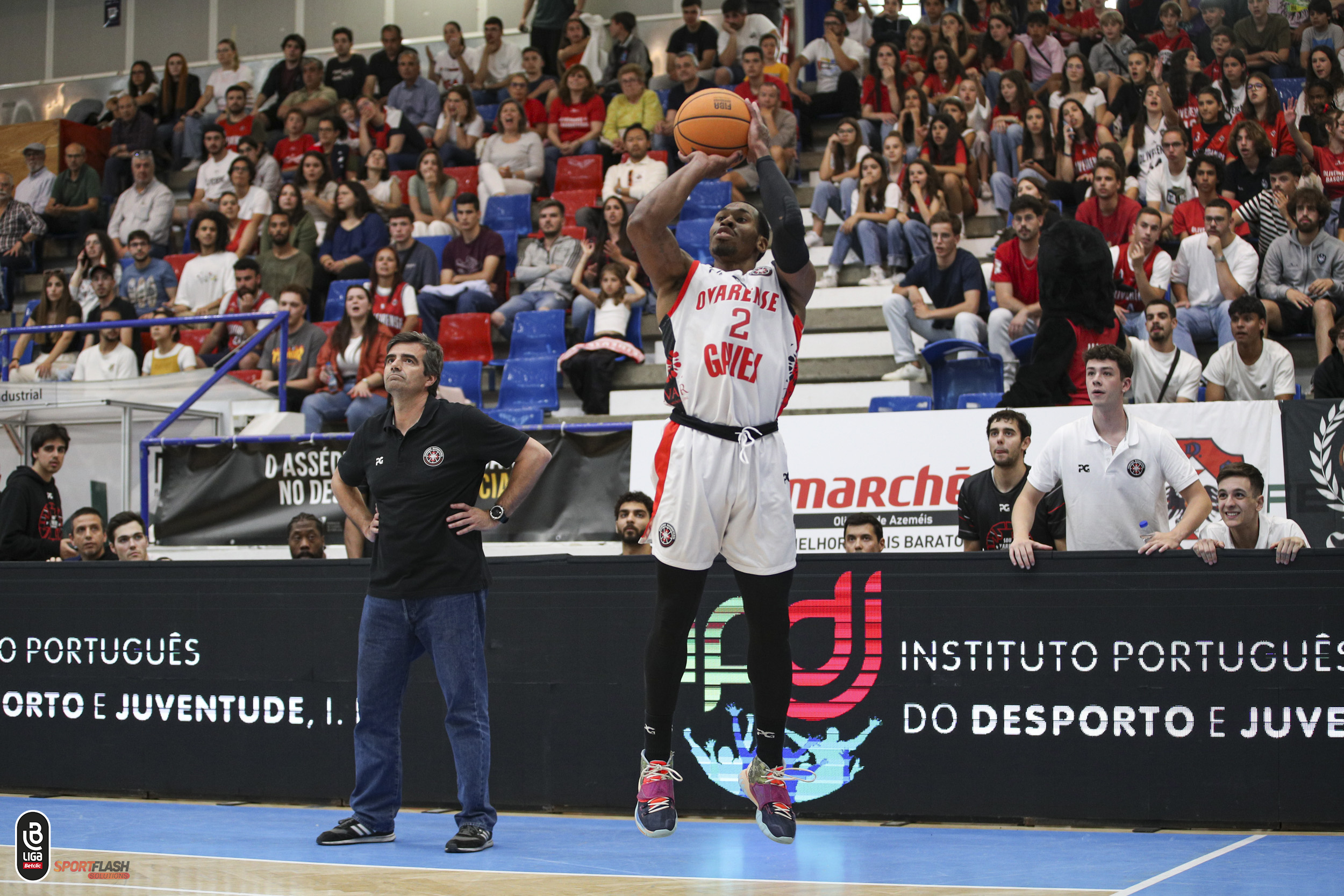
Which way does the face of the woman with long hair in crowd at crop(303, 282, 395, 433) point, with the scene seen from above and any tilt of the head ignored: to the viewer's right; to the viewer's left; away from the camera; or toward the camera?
toward the camera

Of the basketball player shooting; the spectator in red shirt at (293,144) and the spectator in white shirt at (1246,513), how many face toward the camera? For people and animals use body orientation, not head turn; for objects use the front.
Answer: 3

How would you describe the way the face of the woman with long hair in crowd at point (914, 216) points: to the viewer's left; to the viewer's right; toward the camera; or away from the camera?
toward the camera

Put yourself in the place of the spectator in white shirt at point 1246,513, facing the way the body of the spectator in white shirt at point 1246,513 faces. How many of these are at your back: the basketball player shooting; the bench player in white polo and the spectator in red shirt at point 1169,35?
1

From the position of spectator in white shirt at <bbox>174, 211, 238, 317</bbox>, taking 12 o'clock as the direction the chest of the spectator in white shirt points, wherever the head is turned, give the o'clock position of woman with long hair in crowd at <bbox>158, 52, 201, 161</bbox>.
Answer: The woman with long hair in crowd is roughly at 6 o'clock from the spectator in white shirt.

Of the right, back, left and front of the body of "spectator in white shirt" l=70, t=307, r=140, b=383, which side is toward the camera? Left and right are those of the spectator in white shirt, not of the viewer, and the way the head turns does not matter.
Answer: front

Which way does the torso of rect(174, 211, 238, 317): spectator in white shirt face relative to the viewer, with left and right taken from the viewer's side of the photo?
facing the viewer

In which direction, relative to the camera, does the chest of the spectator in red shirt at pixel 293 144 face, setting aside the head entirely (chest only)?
toward the camera

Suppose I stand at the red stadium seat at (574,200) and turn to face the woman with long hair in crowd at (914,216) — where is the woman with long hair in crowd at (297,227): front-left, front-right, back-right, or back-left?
back-right

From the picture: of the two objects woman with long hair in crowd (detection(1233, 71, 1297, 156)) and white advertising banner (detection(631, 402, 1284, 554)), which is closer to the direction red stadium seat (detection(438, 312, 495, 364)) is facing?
the white advertising banner

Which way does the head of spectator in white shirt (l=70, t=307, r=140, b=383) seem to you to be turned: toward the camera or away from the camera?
toward the camera

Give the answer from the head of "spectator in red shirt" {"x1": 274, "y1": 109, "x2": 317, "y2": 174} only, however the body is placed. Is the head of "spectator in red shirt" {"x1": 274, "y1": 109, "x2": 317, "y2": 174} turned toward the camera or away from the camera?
toward the camera
